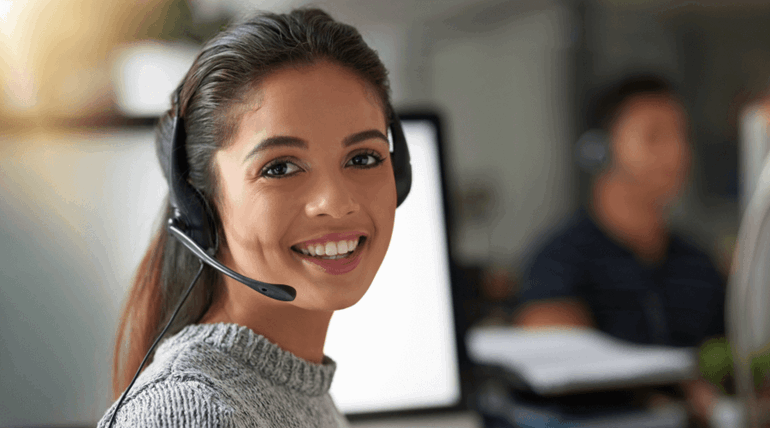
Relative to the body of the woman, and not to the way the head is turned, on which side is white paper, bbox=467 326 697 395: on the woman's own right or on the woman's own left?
on the woman's own left

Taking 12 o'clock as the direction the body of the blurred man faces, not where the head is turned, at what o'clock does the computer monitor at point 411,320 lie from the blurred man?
The computer monitor is roughly at 2 o'clock from the blurred man.

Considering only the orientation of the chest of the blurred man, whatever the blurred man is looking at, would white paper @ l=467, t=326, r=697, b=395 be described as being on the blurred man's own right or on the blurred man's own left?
on the blurred man's own right

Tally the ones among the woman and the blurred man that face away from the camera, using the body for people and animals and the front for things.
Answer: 0

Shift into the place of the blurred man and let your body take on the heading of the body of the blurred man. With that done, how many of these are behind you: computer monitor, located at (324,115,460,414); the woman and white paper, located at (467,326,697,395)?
0

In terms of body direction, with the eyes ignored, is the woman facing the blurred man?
no

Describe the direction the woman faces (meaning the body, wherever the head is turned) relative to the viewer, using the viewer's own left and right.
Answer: facing the viewer and to the right of the viewer
